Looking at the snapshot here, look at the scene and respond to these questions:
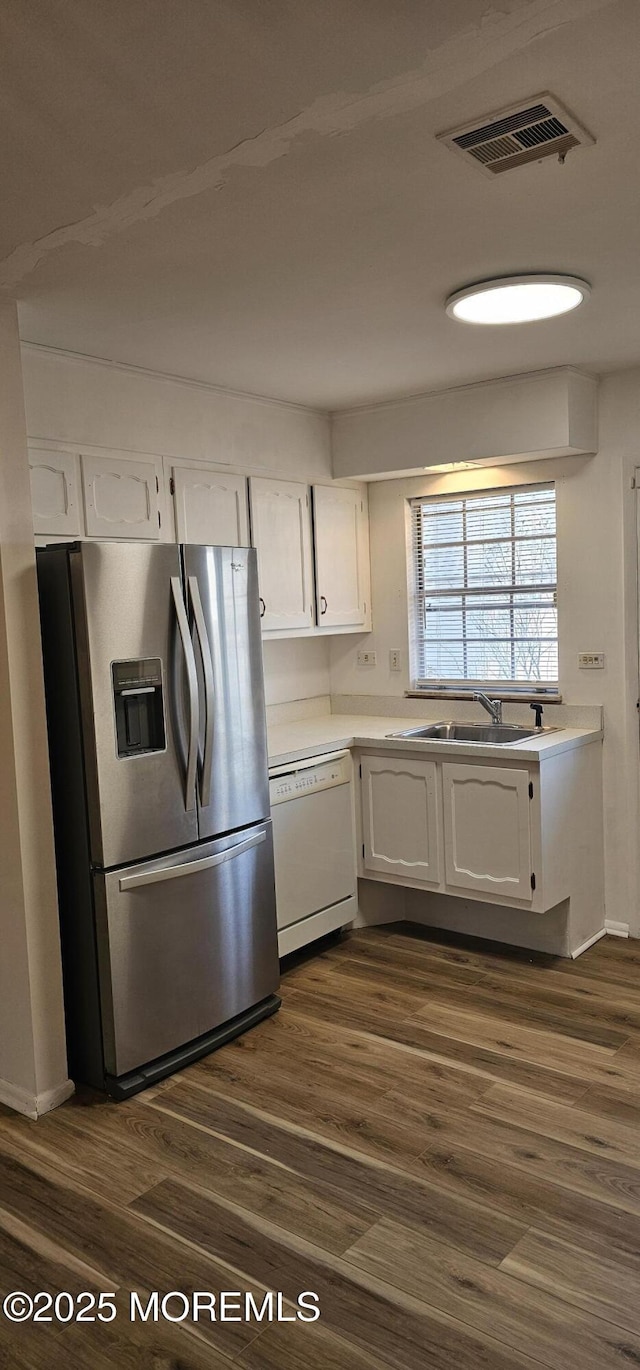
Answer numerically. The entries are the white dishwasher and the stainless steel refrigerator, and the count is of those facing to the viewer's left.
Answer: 0

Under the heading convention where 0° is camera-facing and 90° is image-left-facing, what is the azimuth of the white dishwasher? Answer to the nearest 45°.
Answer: approximately 315°

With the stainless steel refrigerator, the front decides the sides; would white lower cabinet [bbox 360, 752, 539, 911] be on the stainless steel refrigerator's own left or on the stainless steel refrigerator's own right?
on the stainless steel refrigerator's own left

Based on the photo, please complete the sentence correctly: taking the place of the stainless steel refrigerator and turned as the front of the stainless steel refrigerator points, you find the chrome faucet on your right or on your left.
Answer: on your left

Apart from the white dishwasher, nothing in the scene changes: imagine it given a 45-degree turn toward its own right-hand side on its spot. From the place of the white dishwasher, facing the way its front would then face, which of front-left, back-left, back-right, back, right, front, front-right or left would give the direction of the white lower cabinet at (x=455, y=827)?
left

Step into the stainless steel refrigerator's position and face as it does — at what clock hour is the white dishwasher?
The white dishwasher is roughly at 9 o'clock from the stainless steel refrigerator.

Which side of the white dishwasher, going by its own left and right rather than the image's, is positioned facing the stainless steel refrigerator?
right

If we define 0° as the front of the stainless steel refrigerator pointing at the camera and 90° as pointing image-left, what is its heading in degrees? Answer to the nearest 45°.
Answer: approximately 315°
